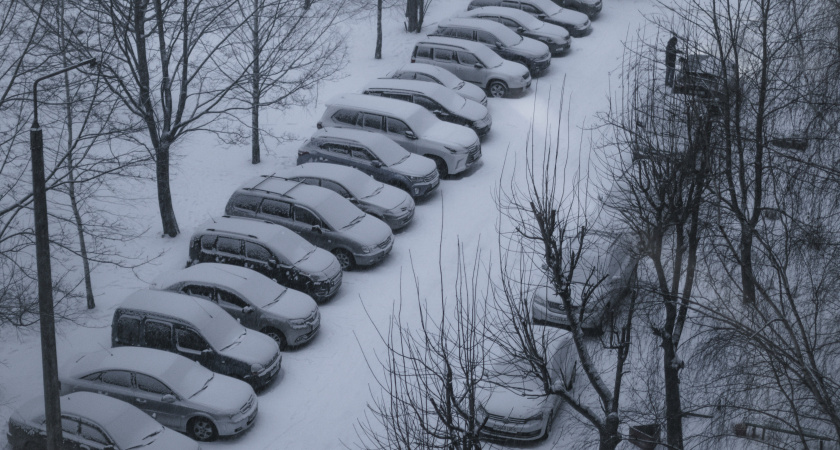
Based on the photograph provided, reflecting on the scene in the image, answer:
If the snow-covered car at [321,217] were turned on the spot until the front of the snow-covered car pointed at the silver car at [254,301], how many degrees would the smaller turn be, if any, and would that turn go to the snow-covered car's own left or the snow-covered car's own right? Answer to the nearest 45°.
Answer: approximately 90° to the snow-covered car's own right

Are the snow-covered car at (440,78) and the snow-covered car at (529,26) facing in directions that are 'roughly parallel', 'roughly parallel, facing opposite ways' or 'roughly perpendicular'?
roughly parallel

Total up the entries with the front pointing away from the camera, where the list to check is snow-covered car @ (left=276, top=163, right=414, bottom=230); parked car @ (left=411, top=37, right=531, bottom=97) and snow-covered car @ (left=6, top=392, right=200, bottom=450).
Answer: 0

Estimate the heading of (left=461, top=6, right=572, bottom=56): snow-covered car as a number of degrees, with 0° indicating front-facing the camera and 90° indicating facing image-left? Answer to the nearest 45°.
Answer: approximately 315°

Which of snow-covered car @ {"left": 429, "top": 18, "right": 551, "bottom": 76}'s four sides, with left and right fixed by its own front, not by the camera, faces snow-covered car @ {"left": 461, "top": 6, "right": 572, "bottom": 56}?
left

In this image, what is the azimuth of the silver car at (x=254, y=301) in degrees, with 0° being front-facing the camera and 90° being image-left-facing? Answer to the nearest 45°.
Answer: approximately 315°

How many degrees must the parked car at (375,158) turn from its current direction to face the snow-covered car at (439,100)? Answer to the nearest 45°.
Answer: approximately 90° to its left

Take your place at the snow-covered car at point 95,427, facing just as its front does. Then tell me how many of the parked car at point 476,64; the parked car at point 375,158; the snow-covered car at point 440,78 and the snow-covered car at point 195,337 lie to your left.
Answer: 4

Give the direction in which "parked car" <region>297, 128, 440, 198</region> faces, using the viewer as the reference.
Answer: facing the viewer and to the right of the viewer

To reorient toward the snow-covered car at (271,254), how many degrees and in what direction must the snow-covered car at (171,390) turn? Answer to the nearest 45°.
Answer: approximately 90° to its left

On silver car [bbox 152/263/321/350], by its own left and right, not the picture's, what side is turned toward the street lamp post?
right
